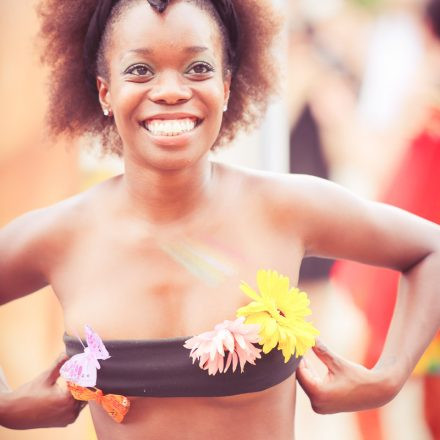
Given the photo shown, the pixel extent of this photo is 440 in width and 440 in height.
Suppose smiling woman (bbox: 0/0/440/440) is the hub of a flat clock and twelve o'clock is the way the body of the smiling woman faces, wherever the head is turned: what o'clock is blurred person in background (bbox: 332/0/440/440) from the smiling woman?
The blurred person in background is roughly at 7 o'clock from the smiling woman.

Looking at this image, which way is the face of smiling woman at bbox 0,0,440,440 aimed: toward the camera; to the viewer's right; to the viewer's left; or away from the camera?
toward the camera

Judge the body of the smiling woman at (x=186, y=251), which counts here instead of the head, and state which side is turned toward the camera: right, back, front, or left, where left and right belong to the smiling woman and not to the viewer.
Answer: front
